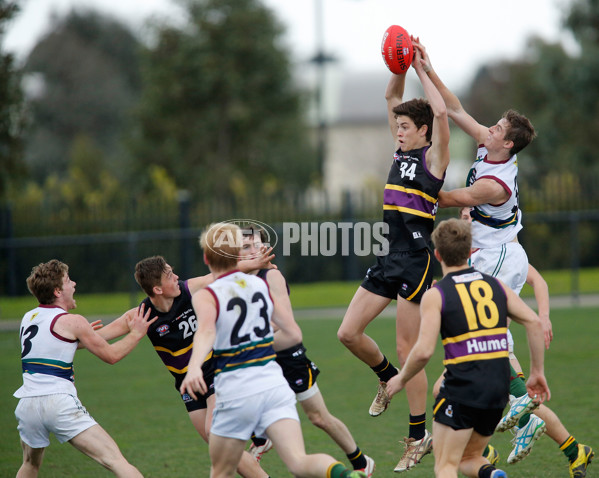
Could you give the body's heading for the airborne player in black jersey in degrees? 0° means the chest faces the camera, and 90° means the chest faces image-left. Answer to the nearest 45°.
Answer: approximately 45°

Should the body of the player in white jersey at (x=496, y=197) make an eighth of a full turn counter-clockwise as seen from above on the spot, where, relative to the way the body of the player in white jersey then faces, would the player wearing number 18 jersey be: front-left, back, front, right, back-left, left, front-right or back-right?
front-left

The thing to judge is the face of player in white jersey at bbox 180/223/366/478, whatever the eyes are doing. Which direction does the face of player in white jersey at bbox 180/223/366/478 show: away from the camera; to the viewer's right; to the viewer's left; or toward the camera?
away from the camera

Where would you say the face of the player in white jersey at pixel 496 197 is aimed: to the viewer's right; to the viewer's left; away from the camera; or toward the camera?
to the viewer's left

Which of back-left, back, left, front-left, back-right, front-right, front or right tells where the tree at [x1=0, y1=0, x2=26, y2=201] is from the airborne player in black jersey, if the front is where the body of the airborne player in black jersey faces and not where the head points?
right

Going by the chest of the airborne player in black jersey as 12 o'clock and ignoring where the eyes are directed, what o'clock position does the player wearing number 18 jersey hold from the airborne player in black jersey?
The player wearing number 18 jersey is roughly at 10 o'clock from the airborne player in black jersey.

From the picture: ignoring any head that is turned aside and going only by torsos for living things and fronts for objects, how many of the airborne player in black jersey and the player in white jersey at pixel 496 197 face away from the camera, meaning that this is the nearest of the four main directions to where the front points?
0

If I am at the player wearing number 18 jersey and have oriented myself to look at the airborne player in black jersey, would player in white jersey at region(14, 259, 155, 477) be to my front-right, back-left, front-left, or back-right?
front-left
